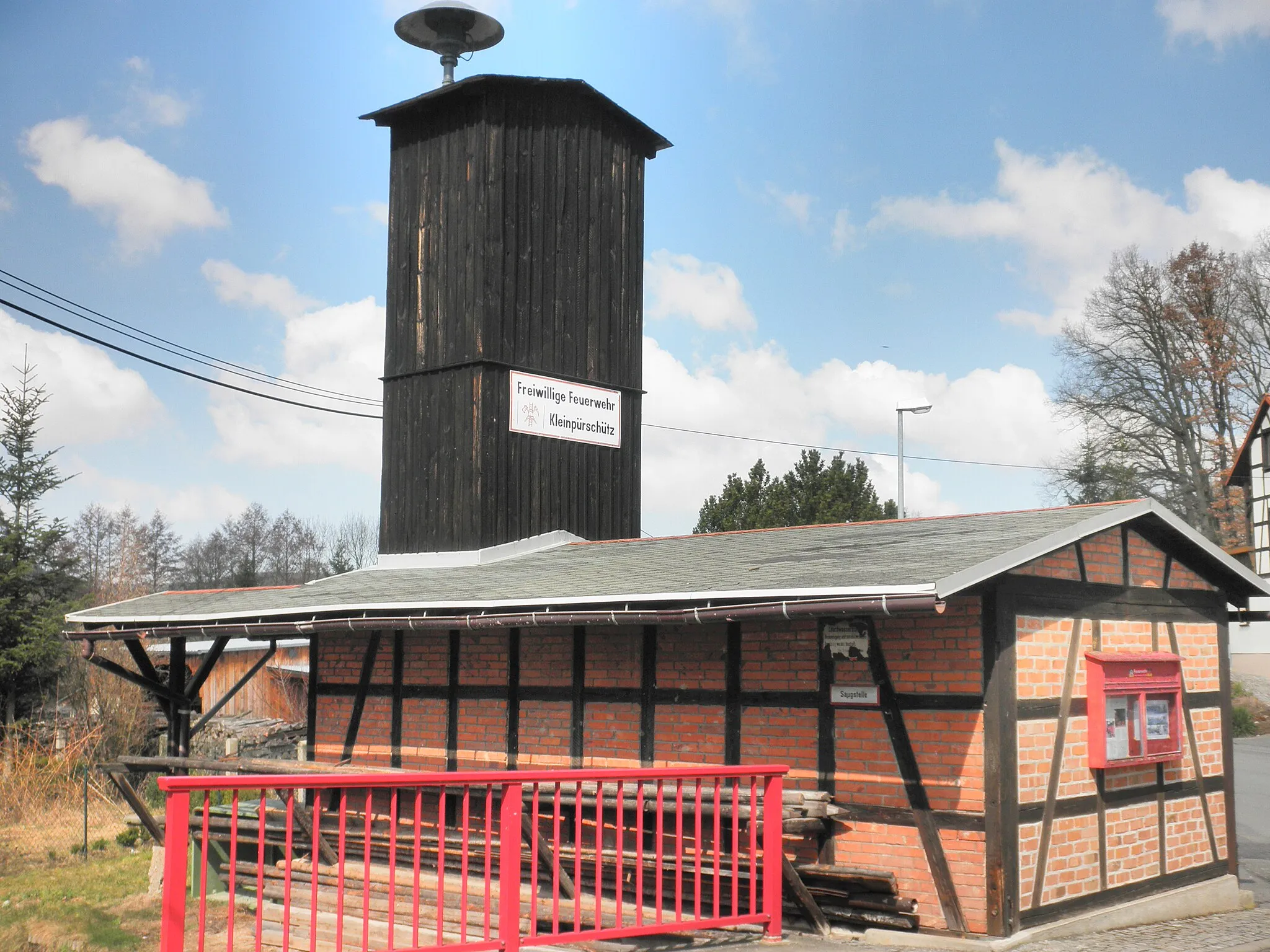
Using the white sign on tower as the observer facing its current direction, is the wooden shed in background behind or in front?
behind

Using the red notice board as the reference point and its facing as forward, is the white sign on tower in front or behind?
behind

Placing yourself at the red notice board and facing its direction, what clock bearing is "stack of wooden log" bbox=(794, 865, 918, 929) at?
The stack of wooden log is roughly at 3 o'clock from the red notice board.

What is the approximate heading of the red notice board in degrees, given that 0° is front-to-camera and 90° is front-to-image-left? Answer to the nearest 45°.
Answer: approximately 315°

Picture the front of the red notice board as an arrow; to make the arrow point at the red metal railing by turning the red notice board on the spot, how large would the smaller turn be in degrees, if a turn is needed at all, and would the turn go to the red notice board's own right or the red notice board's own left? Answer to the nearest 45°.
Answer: approximately 90° to the red notice board's own right

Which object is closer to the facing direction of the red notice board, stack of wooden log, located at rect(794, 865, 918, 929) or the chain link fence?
the stack of wooden log
